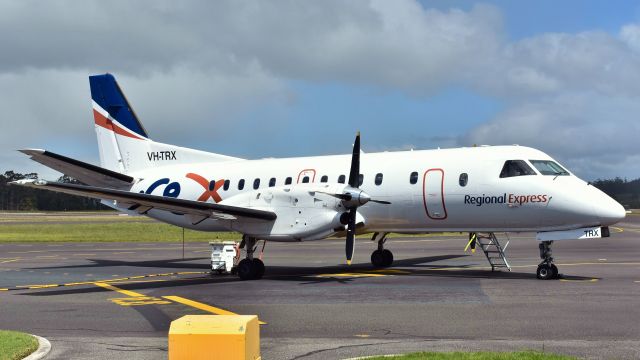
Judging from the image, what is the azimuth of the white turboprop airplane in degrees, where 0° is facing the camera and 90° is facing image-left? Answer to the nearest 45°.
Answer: approximately 315°

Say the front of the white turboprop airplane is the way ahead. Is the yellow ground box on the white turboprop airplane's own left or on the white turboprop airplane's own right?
on the white turboprop airplane's own right
